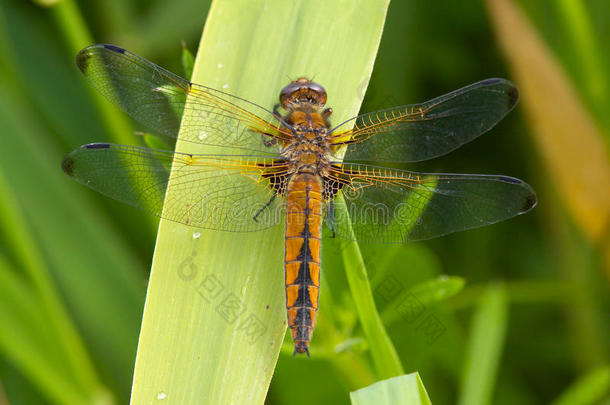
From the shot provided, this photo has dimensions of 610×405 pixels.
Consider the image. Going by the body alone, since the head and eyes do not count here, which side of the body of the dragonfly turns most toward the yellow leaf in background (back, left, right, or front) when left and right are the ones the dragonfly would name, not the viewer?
right

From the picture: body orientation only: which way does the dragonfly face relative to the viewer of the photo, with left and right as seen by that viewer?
facing away from the viewer
